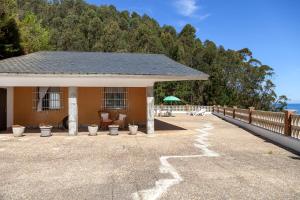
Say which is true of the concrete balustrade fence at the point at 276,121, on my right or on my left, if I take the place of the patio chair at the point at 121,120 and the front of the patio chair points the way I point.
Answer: on my left

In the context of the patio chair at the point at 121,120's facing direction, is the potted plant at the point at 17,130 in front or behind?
in front

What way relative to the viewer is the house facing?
toward the camera

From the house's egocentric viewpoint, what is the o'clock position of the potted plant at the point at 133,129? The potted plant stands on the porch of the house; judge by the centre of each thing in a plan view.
The potted plant is roughly at 10 o'clock from the house.

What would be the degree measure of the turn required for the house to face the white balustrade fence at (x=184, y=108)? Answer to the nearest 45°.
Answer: approximately 135° to its left

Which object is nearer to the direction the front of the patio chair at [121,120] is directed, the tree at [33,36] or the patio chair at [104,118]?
the patio chair

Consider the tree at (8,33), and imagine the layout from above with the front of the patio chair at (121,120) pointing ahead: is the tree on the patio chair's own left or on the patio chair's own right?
on the patio chair's own right

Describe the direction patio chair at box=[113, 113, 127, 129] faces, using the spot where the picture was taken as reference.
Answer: facing the viewer and to the left of the viewer

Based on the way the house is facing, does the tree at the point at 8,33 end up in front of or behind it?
behind
